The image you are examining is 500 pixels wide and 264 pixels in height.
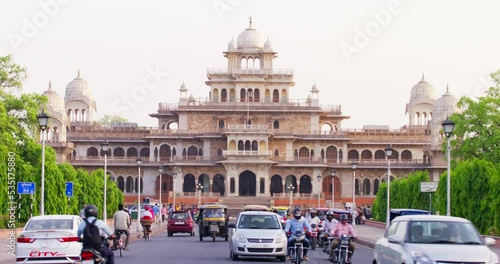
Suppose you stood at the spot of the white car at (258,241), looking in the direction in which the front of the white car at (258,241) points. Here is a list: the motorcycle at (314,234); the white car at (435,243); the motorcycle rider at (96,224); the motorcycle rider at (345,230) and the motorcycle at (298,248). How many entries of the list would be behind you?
1

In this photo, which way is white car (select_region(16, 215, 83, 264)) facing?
away from the camera

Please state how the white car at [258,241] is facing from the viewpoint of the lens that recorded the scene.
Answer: facing the viewer

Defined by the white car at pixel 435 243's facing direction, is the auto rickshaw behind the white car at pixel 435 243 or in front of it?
behind

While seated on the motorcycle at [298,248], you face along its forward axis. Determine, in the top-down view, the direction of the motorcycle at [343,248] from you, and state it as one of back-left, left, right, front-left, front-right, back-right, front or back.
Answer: left

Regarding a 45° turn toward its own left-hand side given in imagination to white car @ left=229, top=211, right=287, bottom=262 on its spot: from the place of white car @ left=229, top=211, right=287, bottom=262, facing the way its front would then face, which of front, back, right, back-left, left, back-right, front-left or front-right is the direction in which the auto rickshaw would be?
back-left

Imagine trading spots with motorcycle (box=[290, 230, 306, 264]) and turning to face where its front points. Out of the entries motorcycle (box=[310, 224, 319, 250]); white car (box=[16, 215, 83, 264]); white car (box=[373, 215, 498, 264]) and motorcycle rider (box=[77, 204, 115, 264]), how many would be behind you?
1

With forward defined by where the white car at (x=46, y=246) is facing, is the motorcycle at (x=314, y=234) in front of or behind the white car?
in front

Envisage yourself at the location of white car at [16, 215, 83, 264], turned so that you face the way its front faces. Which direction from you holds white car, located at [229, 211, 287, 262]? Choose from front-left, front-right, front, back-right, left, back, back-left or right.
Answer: front-right

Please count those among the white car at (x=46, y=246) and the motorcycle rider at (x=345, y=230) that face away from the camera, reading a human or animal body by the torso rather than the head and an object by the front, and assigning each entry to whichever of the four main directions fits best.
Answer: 1

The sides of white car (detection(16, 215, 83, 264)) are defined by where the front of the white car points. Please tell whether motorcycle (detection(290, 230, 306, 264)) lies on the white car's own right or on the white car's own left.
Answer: on the white car's own right

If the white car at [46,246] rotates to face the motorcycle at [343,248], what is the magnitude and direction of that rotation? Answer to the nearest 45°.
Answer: approximately 90° to its right

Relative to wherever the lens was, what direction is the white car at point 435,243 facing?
facing the viewer and to the right of the viewer

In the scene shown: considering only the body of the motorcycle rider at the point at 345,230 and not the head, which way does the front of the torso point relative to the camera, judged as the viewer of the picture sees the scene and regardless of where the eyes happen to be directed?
toward the camera

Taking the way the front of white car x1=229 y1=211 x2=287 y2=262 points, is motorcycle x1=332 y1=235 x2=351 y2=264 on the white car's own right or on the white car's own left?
on the white car's own left

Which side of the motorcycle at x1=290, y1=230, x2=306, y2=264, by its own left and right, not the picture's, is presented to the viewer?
front

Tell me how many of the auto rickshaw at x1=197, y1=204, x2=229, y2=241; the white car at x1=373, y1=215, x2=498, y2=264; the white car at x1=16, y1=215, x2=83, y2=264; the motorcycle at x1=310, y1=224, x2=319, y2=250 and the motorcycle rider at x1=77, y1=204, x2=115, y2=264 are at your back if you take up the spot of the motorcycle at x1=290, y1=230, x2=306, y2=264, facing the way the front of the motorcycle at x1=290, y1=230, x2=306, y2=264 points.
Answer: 2
